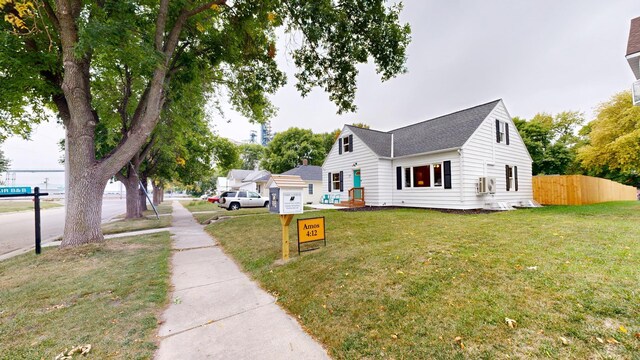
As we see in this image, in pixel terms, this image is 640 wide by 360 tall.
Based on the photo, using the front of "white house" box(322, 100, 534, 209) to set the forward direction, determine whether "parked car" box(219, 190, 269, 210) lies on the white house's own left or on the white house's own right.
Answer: on the white house's own right

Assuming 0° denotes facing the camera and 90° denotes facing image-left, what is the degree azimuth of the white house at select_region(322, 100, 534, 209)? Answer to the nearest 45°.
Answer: approximately 45°

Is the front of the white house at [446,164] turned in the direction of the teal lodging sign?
yes

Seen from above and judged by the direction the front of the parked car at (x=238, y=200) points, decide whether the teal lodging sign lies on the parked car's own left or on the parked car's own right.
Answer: on the parked car's own right

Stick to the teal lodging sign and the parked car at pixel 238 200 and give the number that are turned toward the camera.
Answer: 1

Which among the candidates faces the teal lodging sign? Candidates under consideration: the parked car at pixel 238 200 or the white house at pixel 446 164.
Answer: the white house
